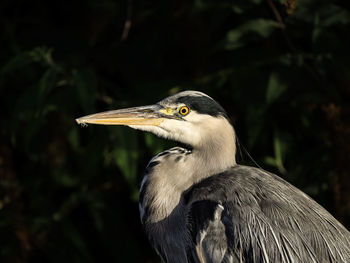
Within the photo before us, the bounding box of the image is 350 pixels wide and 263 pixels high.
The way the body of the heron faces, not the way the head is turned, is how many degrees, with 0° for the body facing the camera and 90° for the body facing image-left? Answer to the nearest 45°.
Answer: approximately 90°

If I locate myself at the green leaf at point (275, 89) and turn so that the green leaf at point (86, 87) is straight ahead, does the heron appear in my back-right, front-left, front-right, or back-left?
front-left

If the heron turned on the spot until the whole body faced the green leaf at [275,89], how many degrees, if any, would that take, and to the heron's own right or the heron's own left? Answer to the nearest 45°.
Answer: approximately 135° to the heron's own right

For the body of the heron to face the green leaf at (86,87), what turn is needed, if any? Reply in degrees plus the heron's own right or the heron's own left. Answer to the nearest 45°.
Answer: approximately 45° to the heron's own right
